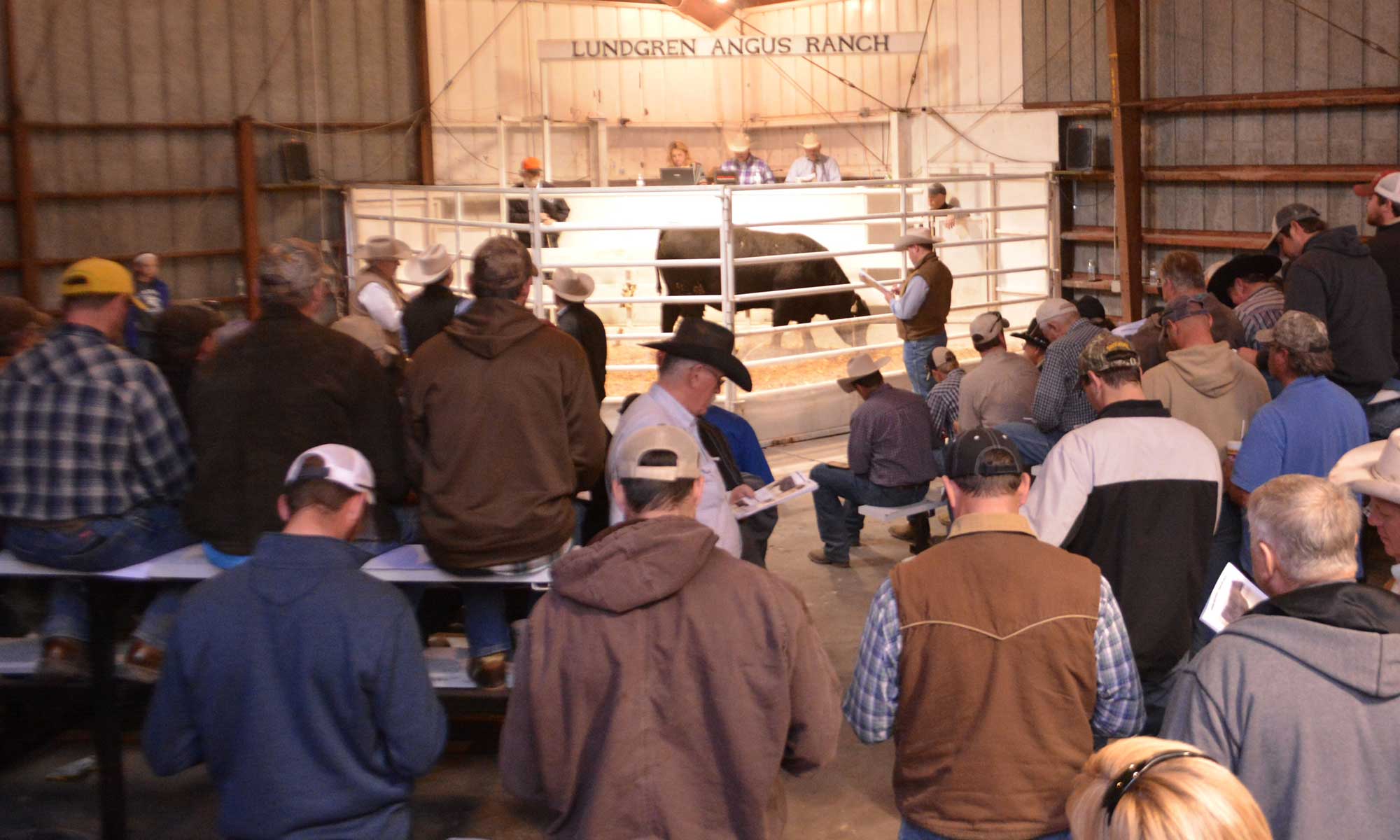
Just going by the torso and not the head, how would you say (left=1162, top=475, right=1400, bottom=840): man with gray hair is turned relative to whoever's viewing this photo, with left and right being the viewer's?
facing away from the viewer and to the left of the viewer

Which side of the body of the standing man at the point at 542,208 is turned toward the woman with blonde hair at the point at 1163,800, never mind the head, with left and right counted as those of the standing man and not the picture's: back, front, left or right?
front

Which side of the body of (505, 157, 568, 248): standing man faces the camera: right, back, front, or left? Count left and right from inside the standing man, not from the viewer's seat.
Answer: front

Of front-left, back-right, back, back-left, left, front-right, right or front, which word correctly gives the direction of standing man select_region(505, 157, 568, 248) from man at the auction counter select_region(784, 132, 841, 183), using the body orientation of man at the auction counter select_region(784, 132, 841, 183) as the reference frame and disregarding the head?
right

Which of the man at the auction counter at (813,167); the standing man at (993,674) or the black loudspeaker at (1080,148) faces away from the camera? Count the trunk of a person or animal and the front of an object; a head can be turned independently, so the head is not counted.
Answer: the standing man at (993,674)

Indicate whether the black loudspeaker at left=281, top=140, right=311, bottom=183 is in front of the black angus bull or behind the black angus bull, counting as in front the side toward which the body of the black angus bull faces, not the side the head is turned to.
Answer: behind

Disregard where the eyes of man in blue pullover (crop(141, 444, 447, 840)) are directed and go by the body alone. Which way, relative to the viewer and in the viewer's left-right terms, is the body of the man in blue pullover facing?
facing away from the viewer

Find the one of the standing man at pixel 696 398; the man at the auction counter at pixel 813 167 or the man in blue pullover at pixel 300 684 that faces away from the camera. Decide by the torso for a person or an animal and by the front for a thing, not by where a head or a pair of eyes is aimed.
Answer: the man in blue pullover

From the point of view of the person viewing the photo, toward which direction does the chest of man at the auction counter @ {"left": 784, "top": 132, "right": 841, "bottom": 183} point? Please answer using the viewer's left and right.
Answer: facing the viewer

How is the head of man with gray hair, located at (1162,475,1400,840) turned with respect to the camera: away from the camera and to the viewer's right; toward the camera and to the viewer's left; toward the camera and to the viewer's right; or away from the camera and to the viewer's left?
away from the camera and to the viewer's left

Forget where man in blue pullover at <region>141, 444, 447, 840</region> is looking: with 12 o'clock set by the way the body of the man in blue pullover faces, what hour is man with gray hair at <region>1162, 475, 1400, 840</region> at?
The man with gray hair is roughly at 4 o'clock from the man in blue pullover.

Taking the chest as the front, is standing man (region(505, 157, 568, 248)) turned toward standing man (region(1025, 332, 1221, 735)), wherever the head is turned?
yes

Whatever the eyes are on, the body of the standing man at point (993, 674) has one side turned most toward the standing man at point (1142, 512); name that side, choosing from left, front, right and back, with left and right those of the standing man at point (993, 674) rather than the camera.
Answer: front

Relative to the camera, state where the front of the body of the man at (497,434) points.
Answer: away from the camera

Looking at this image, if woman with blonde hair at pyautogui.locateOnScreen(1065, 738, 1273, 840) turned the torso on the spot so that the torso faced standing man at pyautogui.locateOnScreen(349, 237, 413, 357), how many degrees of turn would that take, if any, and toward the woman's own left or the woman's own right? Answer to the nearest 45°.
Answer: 0° — they already face them
